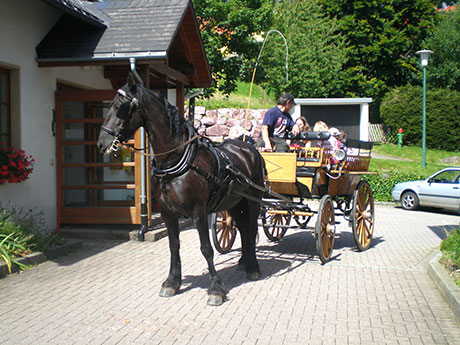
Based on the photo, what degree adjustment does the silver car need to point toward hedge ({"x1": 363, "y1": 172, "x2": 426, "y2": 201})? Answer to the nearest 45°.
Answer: approximately 45° to its right

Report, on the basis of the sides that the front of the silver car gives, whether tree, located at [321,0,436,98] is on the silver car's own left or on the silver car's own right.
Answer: on the silver car's own right

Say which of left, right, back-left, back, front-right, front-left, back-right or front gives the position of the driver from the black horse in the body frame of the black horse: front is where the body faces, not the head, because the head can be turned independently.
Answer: back

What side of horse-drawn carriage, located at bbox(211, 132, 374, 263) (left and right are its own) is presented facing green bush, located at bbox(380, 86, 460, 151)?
back

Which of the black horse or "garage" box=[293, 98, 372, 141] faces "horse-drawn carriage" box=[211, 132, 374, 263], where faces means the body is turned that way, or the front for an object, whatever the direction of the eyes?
the garage

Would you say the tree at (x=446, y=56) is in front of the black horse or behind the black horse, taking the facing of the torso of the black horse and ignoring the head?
behind

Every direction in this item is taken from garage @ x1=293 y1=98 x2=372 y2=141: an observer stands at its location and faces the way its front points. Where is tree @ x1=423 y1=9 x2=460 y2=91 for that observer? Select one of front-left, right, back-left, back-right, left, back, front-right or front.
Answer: back-left

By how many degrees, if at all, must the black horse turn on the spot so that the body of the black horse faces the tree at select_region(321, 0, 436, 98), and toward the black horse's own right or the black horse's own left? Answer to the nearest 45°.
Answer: approximately 180°

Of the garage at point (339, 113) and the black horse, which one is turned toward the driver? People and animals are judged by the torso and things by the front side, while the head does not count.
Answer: the garage

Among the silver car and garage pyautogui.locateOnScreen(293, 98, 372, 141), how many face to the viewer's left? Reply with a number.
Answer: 1
